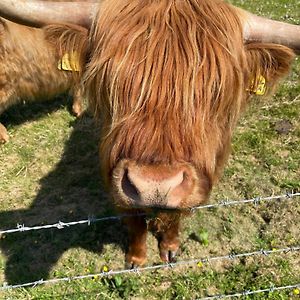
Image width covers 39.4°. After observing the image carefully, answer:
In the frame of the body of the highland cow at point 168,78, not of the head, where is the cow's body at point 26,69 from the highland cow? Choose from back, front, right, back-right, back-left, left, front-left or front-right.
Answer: back-right

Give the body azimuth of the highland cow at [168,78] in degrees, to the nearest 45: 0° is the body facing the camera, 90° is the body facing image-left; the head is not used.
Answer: approximately 0°
